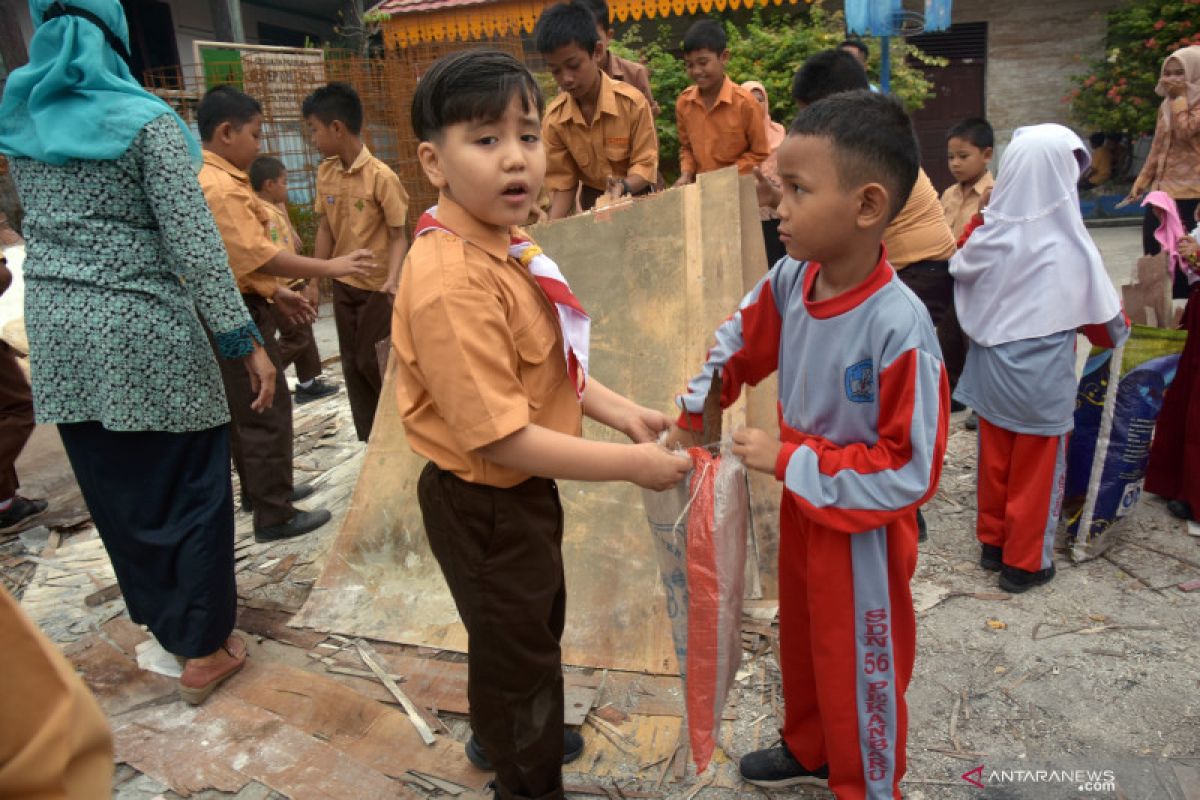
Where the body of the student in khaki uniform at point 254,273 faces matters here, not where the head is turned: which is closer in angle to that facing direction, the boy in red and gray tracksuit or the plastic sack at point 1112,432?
the plastic sack

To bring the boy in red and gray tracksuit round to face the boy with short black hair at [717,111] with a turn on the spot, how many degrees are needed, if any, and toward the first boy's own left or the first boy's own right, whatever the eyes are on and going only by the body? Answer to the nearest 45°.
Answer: approximately 135° to the first boy's own right

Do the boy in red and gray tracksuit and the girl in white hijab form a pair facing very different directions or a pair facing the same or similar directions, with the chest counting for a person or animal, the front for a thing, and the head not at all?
very different directions

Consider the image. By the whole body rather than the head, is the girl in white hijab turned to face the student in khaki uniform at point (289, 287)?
no

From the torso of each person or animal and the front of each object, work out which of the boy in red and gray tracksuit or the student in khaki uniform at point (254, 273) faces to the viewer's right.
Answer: the student in khaki uniform

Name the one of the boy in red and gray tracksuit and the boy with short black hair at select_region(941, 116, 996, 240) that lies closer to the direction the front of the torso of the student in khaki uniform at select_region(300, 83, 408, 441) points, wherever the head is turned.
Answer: the boy in red and gray tracksuit

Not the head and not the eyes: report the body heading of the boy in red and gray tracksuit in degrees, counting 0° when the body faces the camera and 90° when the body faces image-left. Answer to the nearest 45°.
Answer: approximately 45°

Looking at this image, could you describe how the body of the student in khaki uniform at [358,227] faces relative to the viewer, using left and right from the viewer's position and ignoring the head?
facing the viewer and to the left of the viewer

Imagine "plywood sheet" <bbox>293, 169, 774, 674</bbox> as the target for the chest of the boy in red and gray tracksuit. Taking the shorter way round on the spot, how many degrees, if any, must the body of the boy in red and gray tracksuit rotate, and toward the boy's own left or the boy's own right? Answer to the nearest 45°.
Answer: approximately 90° to the boy's own right

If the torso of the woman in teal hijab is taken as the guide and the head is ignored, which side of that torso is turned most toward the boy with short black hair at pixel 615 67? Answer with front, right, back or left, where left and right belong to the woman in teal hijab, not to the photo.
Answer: front

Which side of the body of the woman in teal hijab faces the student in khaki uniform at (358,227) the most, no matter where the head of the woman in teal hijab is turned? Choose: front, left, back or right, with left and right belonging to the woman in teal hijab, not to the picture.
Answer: front

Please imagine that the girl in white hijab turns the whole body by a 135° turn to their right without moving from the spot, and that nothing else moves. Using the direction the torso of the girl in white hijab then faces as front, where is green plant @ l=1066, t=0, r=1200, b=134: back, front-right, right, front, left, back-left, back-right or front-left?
back

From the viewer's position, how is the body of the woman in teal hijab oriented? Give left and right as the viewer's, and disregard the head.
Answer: facing away from the viewer and to the right of the viewer

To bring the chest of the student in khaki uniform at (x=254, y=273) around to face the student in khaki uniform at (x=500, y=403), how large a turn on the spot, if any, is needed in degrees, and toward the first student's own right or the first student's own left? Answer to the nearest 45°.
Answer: approximately 90° to the first student's own right

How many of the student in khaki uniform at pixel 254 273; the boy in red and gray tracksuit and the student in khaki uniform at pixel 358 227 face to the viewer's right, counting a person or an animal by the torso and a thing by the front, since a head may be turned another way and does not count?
1

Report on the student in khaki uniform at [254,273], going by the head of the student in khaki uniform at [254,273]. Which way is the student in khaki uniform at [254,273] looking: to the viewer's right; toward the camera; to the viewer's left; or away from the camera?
to the viewer's right

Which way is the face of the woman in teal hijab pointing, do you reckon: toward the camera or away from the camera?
away from the camera

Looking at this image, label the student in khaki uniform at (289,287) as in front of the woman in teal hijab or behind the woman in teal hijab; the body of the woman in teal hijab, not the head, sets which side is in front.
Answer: in front
